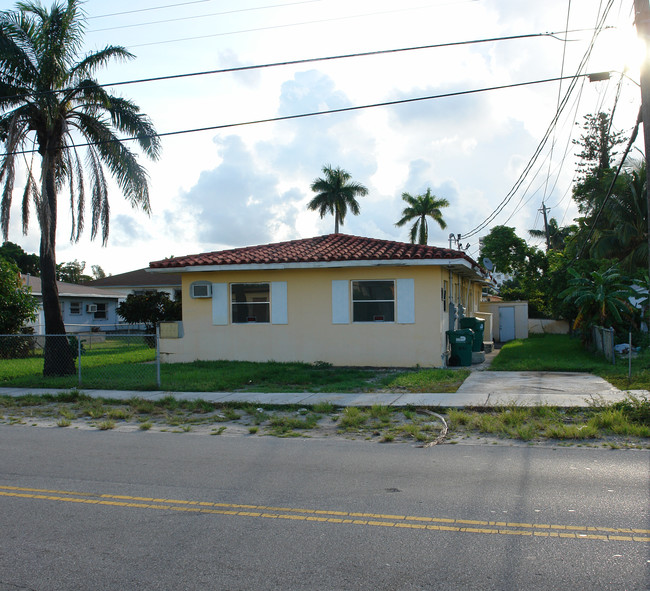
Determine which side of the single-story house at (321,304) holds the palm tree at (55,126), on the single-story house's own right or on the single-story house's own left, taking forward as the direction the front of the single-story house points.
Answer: on the single-story house's own right

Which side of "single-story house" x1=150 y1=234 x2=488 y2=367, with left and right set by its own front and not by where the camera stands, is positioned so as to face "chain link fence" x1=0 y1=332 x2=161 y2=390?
right

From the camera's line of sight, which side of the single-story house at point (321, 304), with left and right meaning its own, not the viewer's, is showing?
front

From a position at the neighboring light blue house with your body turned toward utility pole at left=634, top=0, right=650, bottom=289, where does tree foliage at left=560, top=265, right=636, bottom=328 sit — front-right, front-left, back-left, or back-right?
front-left

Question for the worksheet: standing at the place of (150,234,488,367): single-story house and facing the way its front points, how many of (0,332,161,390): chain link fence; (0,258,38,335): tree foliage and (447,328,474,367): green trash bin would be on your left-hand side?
1

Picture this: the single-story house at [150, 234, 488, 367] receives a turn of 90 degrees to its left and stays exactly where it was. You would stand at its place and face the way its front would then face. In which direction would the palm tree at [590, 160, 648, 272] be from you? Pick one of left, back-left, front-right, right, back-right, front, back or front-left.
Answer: front-left

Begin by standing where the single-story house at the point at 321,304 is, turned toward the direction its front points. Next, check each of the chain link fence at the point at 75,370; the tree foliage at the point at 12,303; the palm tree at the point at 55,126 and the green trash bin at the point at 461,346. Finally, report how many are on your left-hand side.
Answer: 1

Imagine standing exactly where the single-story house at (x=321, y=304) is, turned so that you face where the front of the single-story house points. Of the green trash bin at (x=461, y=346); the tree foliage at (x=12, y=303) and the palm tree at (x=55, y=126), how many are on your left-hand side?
1

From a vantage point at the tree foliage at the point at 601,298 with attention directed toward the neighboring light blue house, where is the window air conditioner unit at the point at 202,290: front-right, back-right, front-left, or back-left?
front-left

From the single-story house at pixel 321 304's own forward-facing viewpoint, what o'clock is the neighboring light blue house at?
The neighboring light blue house is roughly at 5 o'clock from the single-story house.

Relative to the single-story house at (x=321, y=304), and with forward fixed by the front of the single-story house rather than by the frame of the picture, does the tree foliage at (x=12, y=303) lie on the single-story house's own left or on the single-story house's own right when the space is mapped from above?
on the single-story house's own right

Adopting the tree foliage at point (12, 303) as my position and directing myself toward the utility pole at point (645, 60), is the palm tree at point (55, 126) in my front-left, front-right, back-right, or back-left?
front-right

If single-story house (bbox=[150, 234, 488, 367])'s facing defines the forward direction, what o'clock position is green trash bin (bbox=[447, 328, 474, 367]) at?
The green trash bin is roughly at 9 o'clock from the single-story house.

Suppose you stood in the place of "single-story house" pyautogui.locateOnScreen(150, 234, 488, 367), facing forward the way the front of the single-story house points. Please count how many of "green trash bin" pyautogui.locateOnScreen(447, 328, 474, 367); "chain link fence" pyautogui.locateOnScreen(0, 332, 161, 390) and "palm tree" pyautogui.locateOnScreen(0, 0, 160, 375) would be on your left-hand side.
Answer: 1
